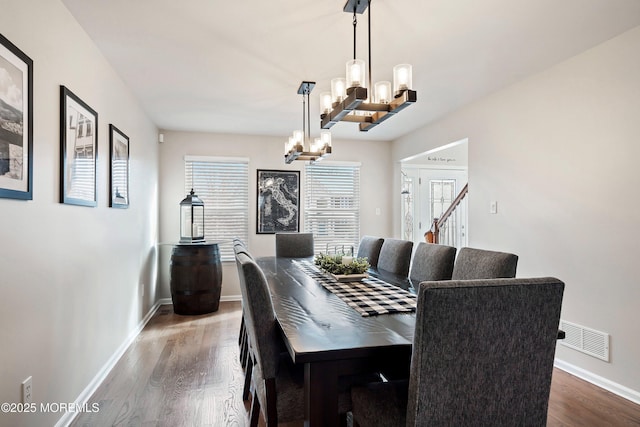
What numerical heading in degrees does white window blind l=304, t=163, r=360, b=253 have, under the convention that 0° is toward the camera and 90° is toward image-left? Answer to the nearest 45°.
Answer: approximately 0°

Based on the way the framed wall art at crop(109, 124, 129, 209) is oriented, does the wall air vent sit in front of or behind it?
in front

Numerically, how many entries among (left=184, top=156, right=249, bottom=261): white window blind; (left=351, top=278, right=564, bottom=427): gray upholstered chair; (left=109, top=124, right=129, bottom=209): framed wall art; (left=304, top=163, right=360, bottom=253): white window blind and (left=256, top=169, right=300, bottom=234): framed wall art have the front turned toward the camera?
3

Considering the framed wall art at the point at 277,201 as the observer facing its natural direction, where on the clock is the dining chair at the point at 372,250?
The dining chair is roughly at 11 o'clock from the framed wall art.

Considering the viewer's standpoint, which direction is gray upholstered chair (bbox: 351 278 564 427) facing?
facing away from the viewer and to the left of the viewer

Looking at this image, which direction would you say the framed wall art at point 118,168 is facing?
to the viewer's right

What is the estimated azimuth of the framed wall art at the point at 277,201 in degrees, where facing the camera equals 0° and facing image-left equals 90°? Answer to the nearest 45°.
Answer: approximately 0°

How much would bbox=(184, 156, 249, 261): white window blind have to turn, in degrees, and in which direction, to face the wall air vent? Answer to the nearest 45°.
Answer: approximately 45° to its left

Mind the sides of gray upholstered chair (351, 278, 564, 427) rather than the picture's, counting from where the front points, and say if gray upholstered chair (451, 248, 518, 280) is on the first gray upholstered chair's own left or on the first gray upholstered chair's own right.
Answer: on the first gray upholstered chair's own right

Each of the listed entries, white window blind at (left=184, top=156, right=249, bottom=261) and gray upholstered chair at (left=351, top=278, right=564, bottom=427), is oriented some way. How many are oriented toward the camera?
1
